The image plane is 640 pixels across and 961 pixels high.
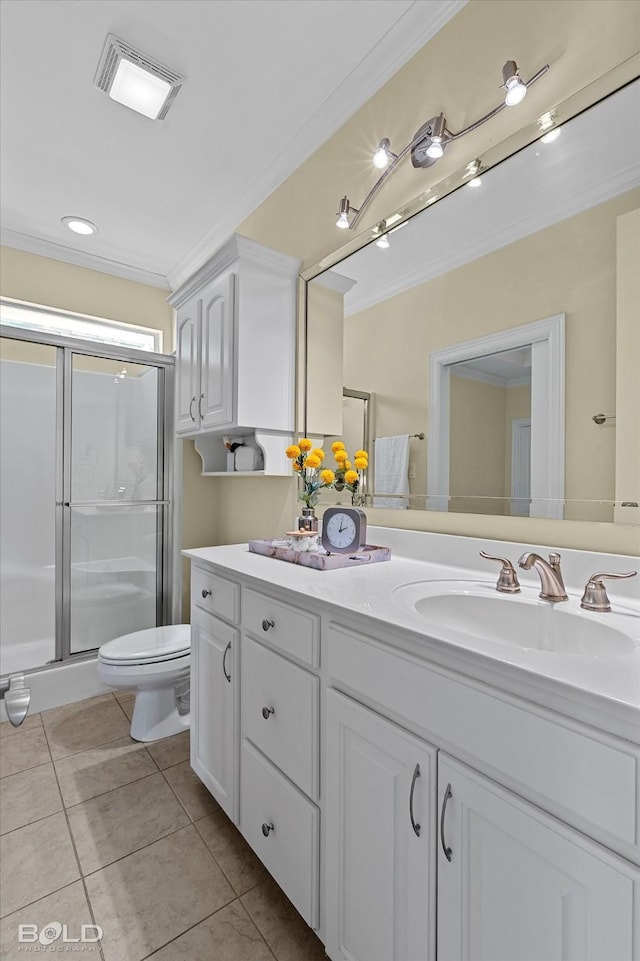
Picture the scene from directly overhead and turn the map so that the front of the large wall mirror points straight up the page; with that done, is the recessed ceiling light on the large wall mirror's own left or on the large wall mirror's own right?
on the large wall mirror's own right

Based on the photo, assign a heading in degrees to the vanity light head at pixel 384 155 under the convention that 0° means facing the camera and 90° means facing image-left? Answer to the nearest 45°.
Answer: approximately 45°

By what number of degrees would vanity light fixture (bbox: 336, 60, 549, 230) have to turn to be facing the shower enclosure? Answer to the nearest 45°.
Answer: approximately 45° to its right

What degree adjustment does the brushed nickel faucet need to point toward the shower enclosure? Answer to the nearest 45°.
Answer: approximately 45° to its right

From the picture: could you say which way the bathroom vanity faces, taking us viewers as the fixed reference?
facing the viewer and to the left of the viewer

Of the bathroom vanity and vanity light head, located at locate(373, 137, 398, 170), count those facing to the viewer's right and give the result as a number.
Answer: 0

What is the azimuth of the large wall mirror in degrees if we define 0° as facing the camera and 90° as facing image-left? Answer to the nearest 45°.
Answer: approximately 45°

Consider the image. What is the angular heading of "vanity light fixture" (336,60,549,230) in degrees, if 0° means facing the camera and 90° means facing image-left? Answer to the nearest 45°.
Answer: approximately 45°

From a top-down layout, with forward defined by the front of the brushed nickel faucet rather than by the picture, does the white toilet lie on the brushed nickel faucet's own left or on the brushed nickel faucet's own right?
on the brushed nickel faucet's own right

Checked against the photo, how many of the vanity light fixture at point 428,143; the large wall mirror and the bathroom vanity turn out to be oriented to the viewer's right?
0
